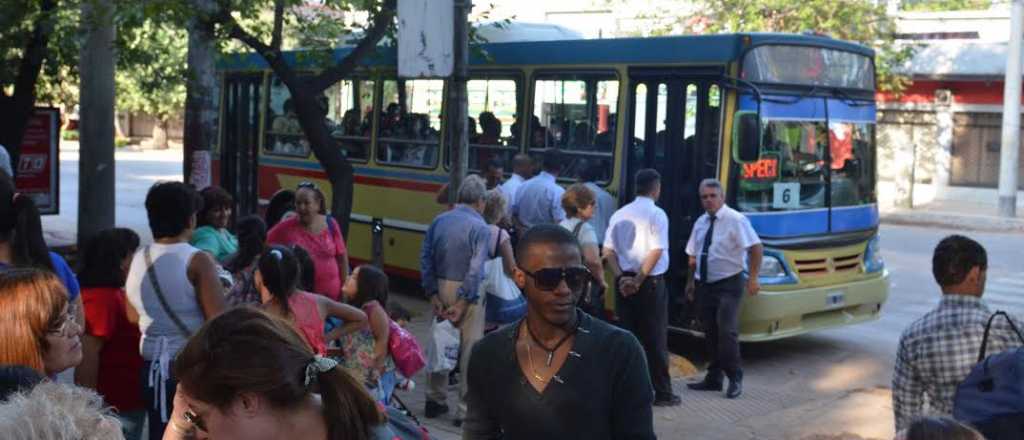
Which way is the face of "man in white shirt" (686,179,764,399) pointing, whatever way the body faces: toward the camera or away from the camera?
toward the camera

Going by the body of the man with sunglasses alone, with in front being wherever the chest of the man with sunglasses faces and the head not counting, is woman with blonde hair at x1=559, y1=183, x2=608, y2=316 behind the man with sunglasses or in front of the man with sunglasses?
behind

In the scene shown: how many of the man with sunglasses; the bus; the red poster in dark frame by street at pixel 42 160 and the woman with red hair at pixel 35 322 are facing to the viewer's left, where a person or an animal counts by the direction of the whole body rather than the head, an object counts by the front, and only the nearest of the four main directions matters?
0

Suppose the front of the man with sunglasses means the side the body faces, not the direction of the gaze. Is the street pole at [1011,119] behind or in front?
behind

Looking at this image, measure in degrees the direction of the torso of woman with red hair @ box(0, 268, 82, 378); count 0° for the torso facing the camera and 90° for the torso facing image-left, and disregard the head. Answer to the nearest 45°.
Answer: approximately 270°

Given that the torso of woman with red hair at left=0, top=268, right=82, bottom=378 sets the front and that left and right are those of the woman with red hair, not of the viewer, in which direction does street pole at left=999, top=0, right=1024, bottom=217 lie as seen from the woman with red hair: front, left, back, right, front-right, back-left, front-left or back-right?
front-left

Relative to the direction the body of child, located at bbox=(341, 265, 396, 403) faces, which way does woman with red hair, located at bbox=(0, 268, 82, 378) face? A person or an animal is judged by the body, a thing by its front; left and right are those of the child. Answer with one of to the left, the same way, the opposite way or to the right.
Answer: the opposite way

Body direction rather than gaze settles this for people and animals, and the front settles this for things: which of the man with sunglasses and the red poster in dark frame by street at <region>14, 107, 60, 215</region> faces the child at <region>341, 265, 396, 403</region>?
the red poster in dark frame by street

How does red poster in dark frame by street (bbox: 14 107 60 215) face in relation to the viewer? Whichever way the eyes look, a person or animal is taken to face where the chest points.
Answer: toward the camera

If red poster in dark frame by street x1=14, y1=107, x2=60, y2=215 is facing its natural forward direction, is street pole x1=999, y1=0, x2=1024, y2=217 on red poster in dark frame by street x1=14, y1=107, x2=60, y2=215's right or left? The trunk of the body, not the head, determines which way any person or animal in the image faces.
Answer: on its left

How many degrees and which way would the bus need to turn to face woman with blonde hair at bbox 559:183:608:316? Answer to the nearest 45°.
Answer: approximately 90° to its right

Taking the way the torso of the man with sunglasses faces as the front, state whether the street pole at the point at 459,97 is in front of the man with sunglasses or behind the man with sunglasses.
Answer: behind

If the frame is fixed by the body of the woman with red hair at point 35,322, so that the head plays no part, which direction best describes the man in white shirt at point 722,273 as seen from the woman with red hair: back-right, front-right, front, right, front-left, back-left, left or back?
front-left

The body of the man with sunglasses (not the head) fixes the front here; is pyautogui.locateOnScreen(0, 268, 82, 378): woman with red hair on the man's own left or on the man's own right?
on the man's own right

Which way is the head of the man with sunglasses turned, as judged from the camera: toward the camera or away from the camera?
toward the camera
